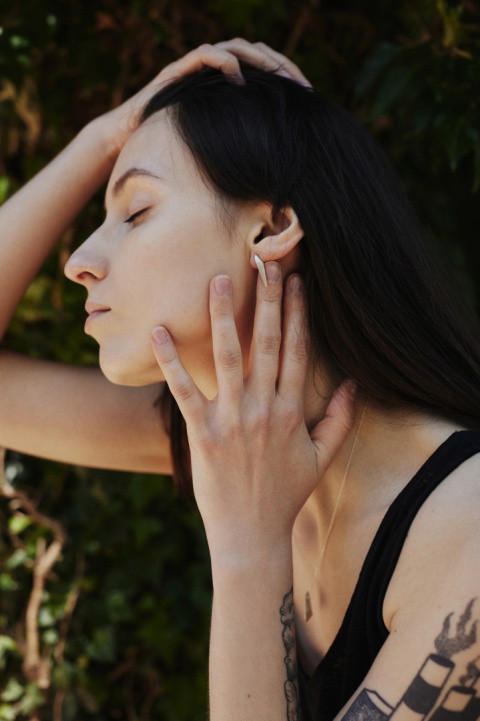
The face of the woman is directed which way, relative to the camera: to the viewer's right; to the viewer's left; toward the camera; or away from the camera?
to the viewer's left

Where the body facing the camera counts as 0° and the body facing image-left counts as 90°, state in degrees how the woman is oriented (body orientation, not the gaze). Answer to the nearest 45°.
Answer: approximately 90°
